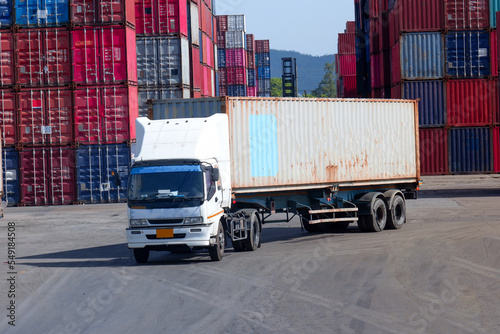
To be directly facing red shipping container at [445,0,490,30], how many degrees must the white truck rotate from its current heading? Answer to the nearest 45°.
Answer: approximately 180°

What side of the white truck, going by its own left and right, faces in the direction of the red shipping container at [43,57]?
right

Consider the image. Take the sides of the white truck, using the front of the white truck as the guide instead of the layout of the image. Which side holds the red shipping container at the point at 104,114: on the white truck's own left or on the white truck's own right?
on the white truck's own right
